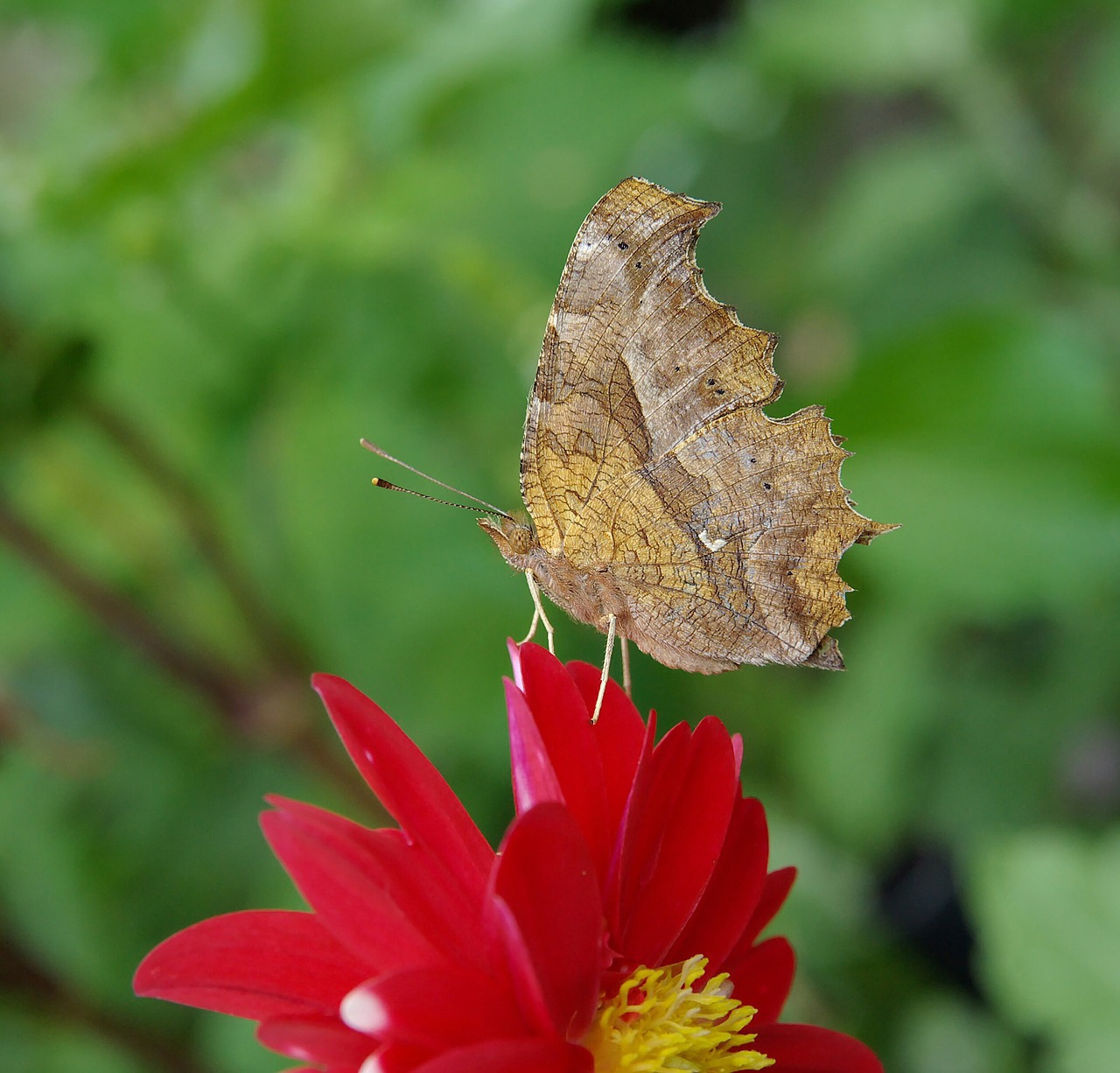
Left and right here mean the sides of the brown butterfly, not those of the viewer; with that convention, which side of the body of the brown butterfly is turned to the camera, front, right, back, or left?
left

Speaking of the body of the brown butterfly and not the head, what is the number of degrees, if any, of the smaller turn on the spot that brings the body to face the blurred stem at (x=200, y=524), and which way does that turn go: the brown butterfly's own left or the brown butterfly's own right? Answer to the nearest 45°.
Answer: approximately 45° to the brown butterfly's own right
